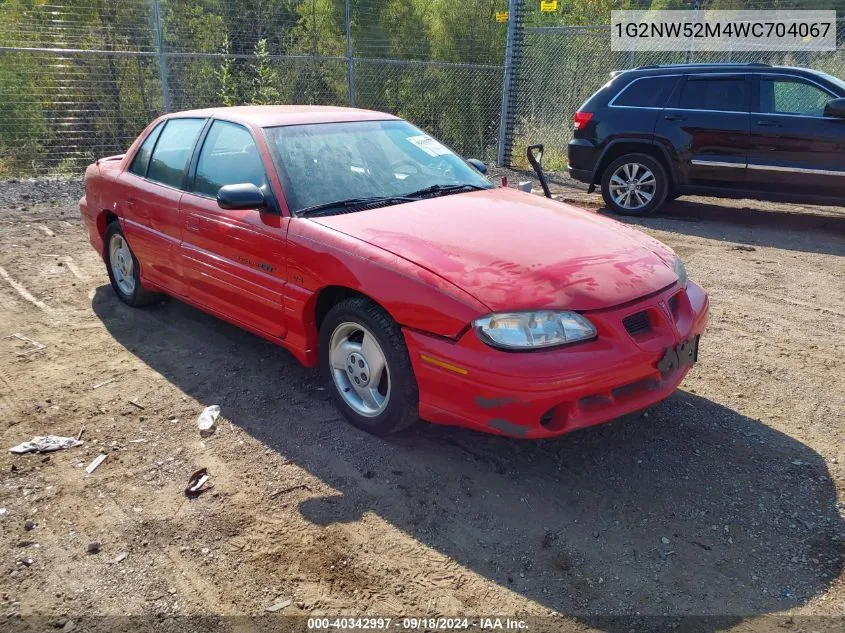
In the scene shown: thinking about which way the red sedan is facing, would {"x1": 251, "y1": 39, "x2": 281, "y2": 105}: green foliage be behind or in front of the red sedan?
behind

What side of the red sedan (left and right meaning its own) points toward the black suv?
left

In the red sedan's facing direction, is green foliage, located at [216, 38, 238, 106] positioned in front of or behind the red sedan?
behind

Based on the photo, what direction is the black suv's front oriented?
to the viewer's right

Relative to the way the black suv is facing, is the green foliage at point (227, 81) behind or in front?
behind

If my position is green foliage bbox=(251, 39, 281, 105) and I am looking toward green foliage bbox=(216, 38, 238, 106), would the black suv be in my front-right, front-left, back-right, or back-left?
back-left

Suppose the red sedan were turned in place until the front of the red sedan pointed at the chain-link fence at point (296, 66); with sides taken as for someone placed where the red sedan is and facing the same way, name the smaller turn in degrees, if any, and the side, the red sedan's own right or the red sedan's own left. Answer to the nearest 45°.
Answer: approximately 135° to the red sedan's own left
